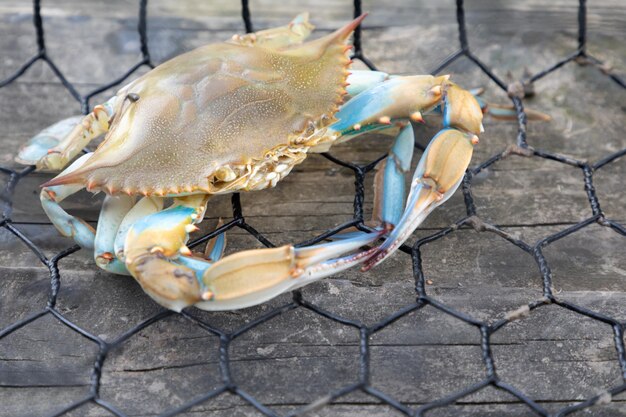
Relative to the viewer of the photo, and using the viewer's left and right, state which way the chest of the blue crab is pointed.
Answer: facing the viewer and to the right of the viewer
